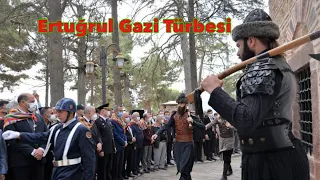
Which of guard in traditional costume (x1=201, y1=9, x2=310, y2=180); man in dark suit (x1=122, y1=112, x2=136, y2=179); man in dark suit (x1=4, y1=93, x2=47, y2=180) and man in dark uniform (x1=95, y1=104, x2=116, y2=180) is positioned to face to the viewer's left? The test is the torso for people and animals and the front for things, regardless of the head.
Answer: the guard in traditional costume

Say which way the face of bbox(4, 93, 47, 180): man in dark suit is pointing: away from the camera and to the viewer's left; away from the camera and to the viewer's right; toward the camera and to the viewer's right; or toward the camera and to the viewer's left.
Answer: toward the camera and to the viewer's right

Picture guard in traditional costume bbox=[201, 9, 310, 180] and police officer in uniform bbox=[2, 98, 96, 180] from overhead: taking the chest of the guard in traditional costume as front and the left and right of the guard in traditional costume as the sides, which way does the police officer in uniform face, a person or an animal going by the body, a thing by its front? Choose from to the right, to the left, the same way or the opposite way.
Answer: to the left

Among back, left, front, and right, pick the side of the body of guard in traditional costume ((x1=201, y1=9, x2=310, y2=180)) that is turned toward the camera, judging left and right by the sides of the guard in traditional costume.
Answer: left

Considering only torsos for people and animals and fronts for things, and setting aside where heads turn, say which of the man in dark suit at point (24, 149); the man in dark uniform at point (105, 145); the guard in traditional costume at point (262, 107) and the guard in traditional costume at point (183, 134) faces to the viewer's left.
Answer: the guard in traditional costume at point (262, 107)

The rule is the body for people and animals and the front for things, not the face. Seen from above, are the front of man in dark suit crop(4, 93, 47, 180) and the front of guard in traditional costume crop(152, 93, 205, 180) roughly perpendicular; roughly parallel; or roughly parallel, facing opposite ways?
roughly perpendicular

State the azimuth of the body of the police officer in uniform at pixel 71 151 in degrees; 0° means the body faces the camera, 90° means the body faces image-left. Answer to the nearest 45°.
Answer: approximately 45°

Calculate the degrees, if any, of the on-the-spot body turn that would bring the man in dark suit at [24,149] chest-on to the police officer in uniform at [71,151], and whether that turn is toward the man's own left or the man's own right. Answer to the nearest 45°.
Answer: approximately 45° to the man's own right

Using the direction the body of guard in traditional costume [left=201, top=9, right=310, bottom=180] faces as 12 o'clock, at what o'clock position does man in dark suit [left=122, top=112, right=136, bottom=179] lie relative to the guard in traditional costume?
The man in dark suit is roughly at 2 o'clock from the guard in traditional costume.
